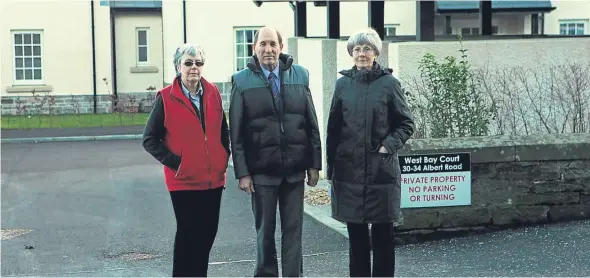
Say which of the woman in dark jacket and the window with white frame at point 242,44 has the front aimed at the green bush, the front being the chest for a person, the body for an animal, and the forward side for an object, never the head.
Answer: the window with white frame

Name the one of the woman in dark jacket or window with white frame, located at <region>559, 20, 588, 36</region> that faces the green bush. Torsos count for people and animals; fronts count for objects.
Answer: the window with white frame

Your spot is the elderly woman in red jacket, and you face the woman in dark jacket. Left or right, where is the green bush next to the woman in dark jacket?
left

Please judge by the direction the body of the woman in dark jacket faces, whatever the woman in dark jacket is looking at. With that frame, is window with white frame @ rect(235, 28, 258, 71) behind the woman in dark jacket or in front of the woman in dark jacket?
behind

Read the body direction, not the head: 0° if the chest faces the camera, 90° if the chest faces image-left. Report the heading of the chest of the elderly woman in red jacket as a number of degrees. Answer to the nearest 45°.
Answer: approximately 315°

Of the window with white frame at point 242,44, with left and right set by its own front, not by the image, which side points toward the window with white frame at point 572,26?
left

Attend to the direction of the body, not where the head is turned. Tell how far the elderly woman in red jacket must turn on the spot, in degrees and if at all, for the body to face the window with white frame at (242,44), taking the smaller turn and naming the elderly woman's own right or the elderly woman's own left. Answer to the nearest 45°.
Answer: approximately 135° to the elderly woman's own left

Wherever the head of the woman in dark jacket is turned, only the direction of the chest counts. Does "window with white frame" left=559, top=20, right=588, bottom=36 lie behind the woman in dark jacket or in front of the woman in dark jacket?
behind

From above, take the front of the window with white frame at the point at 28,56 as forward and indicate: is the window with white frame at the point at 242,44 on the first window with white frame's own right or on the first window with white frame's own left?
on the first window with white frame's own left
